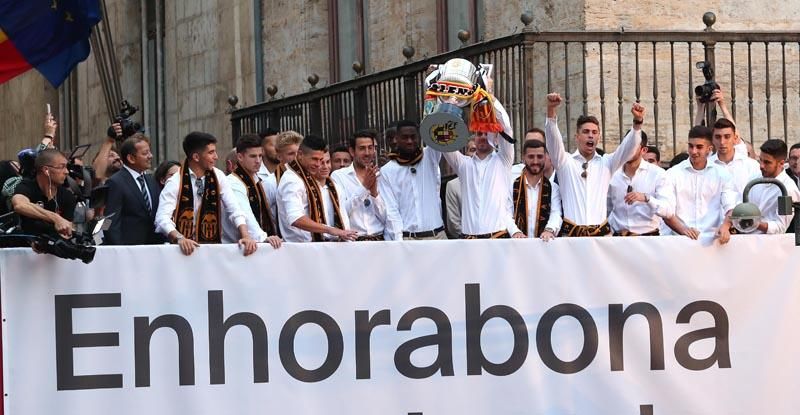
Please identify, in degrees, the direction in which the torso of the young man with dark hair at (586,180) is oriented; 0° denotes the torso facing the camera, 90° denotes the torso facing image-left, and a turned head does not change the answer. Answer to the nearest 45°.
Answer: approximately 0°

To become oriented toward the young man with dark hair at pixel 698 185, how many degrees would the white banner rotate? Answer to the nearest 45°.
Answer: approximately 135° to its left

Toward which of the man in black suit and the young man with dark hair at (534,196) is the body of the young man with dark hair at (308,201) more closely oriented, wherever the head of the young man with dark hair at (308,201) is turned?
the young man with dark hair

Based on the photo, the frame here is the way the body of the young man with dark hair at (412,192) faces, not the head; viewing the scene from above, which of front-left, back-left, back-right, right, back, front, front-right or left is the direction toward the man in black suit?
right
